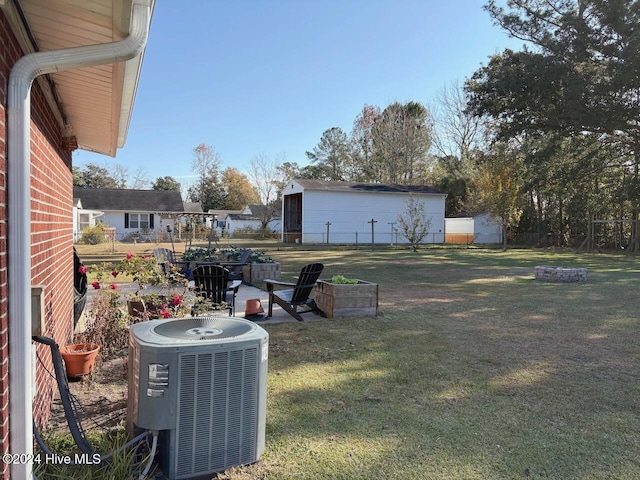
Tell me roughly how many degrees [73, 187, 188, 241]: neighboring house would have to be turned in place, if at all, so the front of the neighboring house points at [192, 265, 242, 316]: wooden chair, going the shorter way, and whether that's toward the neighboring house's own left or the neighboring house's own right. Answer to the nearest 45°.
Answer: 0° — it already faces it

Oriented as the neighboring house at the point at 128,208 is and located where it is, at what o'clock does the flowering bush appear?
The flowering bush is roughly at 12 o'clock from the neighboring house.

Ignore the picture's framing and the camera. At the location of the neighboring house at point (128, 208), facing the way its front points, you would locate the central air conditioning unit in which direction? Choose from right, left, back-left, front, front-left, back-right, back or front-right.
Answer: front

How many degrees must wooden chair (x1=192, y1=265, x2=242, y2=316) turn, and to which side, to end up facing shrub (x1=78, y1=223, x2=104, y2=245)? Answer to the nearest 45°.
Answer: approximately 45° to its left

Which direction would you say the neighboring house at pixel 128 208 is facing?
toward the camera

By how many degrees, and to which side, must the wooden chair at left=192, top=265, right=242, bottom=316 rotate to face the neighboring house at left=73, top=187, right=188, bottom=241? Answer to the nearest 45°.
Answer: approximately 45° to its left

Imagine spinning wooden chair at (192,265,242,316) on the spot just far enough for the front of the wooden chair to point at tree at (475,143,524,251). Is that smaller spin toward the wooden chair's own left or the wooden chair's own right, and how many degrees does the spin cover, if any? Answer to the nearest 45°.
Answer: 0° — it already faces it

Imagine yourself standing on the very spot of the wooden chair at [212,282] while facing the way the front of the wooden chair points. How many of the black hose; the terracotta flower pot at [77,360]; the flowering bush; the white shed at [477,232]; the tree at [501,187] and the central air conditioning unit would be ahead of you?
2

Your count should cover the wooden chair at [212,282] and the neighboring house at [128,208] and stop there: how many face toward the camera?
1

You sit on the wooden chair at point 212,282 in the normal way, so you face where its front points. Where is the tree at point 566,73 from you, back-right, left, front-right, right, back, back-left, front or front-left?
front

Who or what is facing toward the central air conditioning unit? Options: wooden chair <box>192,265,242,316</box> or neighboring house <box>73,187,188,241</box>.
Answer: the neighboring house

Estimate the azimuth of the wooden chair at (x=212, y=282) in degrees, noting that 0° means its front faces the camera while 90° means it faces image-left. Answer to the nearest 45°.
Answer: approximately 225°

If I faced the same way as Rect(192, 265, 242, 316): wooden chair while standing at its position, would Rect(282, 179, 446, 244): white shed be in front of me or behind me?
in front

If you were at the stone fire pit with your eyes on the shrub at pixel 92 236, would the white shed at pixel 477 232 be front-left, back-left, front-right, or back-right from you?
front-right

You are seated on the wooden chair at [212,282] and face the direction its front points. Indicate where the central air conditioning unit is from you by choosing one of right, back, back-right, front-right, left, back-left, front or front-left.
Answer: back-right

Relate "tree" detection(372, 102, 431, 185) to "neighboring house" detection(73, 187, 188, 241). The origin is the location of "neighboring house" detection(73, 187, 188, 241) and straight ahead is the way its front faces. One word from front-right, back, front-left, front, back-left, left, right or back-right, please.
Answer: left
